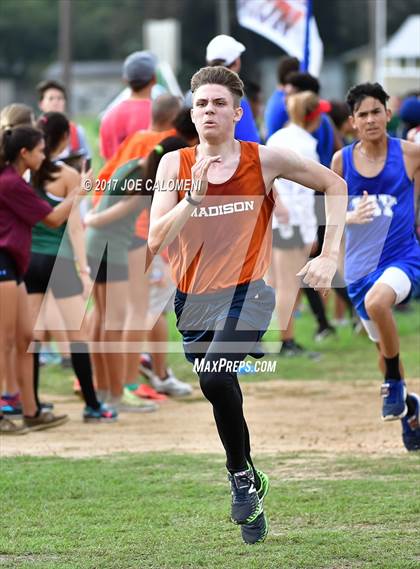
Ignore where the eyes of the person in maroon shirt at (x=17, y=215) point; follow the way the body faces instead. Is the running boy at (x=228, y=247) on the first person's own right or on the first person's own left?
on the first person's own right

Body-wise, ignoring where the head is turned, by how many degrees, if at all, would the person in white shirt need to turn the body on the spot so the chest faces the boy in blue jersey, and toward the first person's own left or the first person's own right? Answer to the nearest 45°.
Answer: approximately 90° to the first person's own right

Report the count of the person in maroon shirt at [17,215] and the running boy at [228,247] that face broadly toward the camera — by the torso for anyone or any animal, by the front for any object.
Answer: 1

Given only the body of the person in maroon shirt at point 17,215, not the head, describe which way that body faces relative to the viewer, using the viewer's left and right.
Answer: facing to the right of the viewer

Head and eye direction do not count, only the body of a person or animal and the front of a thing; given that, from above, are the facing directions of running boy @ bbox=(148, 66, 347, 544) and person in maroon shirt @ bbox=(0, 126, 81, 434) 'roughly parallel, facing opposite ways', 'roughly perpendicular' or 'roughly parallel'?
roughly perpendicular

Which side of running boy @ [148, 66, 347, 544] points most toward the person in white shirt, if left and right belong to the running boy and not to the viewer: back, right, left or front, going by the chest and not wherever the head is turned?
back

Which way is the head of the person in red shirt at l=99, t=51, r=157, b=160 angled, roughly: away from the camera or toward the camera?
away from the camera
